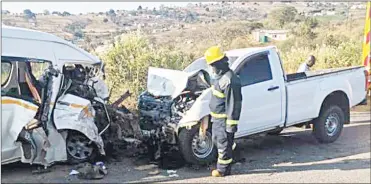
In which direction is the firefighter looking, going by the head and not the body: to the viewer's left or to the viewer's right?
to the viewer's left

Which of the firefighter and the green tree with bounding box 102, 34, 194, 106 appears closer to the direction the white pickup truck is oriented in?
the firefighter

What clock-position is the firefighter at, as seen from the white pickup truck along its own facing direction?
The firefighter is roughly at 11 o'clock from the white pickup truck.

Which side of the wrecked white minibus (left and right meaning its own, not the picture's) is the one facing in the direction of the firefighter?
front

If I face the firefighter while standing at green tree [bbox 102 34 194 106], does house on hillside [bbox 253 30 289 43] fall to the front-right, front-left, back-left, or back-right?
back-left

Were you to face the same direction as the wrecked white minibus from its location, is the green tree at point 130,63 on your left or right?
on your left

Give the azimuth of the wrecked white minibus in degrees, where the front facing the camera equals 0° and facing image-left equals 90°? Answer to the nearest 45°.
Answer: approximately 270°

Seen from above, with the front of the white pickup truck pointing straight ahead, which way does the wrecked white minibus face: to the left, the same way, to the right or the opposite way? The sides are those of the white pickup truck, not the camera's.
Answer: the opposite way

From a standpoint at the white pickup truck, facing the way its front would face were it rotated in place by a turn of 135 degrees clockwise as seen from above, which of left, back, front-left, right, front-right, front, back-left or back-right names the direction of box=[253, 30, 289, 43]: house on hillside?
front

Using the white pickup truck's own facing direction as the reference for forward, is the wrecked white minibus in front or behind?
in front

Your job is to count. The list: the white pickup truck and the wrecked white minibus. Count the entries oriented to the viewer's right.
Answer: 1

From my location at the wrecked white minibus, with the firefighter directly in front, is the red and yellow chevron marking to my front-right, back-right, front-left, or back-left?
front-left

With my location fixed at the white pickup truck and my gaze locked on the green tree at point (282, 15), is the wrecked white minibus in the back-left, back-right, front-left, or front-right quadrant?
back-left

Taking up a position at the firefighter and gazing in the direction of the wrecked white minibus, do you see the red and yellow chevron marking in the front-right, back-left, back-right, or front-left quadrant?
back-right

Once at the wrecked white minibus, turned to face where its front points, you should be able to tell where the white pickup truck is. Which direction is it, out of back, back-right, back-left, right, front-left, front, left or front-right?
front

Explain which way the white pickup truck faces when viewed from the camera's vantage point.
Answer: facing the viewer and to the left of the viewer

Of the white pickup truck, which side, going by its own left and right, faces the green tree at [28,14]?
right
